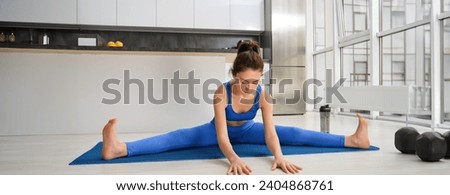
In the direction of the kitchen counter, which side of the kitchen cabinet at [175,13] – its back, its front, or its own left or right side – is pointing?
front

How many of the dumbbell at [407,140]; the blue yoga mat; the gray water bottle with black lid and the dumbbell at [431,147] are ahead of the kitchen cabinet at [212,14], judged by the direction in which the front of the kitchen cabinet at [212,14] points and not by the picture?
4

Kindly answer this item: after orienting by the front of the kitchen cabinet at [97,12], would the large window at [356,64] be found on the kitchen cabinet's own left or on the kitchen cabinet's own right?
on the kitchen cabinet's own left

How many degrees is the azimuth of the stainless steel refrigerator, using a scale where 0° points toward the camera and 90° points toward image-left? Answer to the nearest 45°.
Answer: approximately 0°

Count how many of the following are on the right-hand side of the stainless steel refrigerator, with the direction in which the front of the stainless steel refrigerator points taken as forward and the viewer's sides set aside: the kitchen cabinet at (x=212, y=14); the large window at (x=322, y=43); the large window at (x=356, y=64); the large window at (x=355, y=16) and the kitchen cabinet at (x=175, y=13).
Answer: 2

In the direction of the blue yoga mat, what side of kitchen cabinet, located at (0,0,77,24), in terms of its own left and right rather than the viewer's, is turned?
front

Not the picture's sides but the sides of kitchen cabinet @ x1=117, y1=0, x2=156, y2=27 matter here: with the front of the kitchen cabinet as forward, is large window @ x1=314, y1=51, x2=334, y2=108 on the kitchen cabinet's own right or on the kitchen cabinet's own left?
on the kitchen cabinet's own left
